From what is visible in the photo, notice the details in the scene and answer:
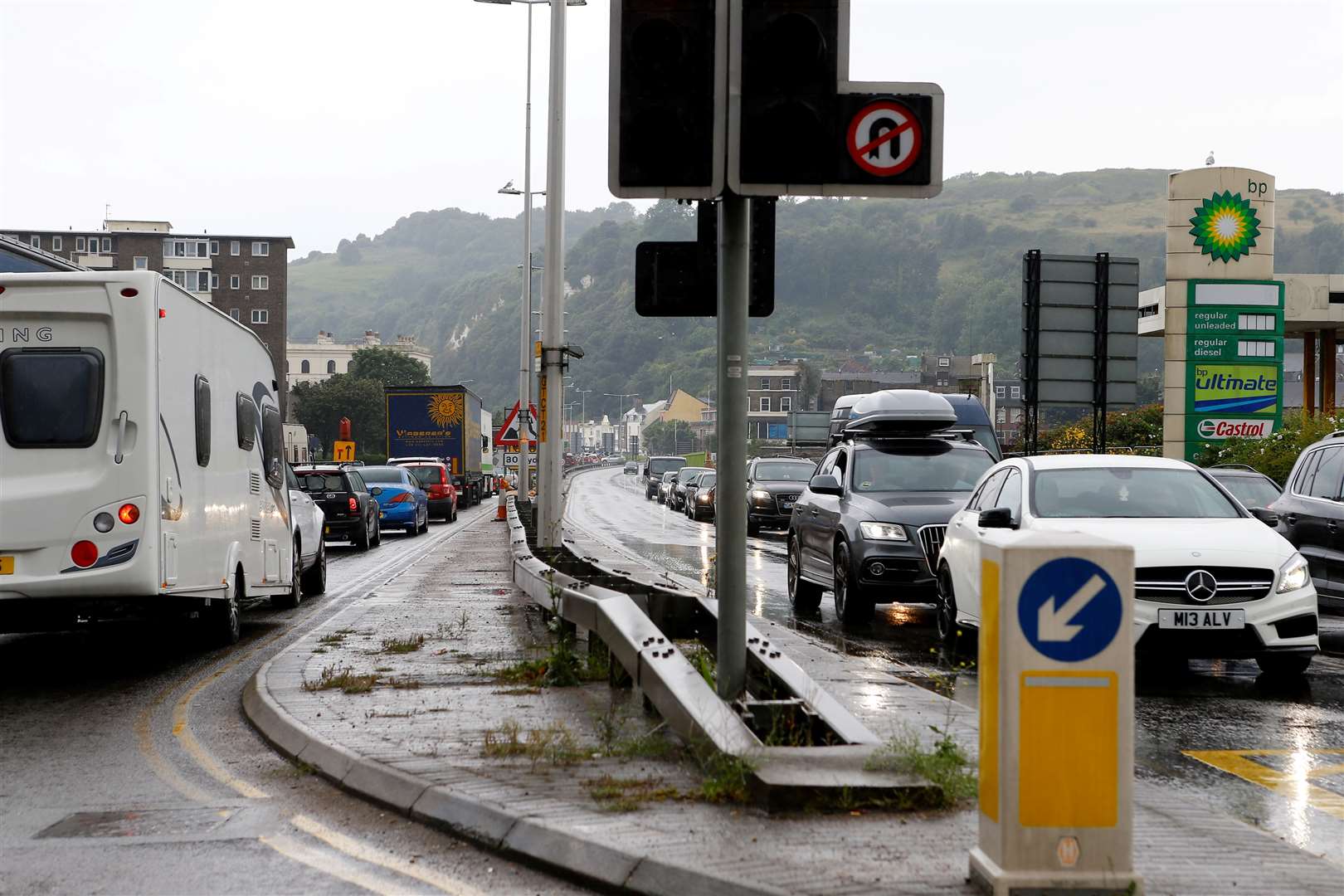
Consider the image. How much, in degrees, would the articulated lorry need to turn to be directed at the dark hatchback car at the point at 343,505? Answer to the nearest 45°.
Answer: approximately 180°

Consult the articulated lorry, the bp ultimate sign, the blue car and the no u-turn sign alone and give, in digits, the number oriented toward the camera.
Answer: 2

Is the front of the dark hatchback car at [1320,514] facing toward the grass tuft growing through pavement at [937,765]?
no

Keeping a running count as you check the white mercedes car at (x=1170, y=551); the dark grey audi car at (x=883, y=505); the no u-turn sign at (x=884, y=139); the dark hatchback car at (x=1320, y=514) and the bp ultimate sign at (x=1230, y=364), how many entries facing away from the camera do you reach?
0

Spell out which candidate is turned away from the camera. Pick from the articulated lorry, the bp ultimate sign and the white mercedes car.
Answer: the articulated lorry

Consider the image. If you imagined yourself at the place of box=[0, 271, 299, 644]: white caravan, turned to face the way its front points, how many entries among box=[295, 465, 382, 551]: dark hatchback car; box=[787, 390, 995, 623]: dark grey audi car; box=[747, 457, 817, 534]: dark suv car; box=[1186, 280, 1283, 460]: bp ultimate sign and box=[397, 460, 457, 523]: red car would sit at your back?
0

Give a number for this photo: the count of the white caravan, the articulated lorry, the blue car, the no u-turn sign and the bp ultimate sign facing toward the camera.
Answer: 2

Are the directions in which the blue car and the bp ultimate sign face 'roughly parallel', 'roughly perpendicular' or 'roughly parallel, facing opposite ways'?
roughly parallel, facing opposite ways

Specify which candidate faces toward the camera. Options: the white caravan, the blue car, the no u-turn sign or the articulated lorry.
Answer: the no u-turn sign

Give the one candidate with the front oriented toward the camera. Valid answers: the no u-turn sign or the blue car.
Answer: the no u-turn sign

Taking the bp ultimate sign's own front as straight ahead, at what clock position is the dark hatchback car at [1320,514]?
The dark hatchback car is roughly at 12 o'clock from the bp ultimate sign.

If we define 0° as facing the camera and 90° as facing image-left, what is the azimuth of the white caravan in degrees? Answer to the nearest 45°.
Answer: approximately 225°

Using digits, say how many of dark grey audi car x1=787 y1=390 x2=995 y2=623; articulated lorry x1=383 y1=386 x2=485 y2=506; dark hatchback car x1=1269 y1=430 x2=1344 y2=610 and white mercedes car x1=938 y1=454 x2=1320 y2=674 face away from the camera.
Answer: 1

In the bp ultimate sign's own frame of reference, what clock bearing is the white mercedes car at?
The white mercedes car is roughly at 12 o'clock from the bp ultimate sign.

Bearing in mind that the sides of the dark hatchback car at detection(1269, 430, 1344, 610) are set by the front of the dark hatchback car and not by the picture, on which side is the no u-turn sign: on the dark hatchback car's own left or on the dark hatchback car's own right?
on the dark hatchback car's own right

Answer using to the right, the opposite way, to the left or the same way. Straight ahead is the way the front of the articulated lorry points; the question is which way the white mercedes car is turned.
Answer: the opposite way

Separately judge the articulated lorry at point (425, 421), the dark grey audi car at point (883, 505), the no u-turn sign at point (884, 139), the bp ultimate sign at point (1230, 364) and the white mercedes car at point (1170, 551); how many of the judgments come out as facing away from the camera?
1

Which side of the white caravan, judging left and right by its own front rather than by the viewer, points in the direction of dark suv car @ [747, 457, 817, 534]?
front

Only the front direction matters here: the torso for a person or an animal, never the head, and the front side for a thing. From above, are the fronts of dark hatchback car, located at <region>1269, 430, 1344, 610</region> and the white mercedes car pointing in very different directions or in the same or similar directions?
same or similar directions

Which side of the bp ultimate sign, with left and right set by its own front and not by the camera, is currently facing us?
front

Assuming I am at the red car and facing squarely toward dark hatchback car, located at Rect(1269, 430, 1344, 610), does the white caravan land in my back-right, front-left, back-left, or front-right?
front-right
